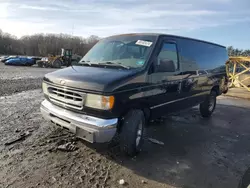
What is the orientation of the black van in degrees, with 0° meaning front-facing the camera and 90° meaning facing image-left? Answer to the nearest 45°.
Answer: approximately 45°
